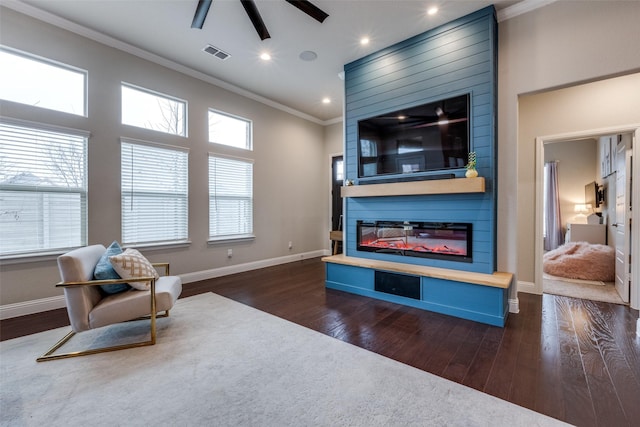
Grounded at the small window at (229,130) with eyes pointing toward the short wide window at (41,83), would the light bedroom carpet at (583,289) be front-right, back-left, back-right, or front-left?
back-left

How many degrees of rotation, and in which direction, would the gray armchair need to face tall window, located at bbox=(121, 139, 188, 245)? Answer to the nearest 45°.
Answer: approximately 90° to its left

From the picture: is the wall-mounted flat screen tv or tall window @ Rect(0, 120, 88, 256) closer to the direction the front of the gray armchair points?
the wall-mounted flat screen tv

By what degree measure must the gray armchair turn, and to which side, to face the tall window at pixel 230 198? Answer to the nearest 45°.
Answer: approximately 45° to its left

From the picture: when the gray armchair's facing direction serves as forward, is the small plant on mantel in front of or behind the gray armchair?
in front

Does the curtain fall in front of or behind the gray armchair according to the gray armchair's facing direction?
in front

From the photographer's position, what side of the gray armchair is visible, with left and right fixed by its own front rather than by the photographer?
right

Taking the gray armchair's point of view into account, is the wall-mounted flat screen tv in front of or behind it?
in front
